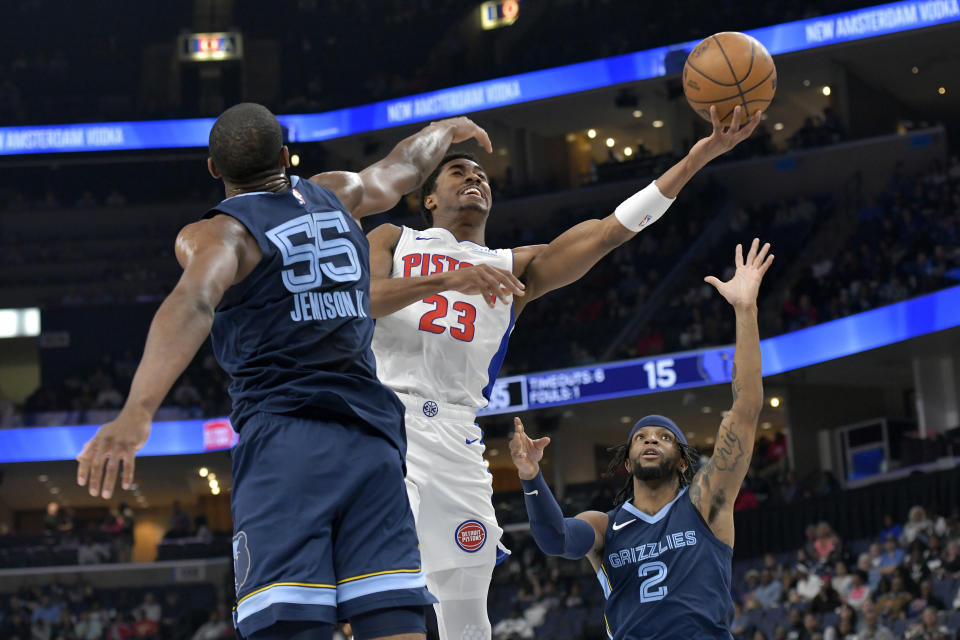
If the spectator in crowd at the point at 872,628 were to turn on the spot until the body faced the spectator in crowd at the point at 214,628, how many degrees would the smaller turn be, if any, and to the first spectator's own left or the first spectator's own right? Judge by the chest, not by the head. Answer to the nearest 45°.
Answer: approximately 90° to the first spectator's own right

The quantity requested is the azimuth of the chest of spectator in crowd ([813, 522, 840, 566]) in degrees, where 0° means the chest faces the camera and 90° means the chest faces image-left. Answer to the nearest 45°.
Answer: approximately 45°

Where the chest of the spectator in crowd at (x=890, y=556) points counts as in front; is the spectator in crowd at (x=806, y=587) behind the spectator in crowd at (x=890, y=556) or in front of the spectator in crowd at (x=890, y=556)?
in front

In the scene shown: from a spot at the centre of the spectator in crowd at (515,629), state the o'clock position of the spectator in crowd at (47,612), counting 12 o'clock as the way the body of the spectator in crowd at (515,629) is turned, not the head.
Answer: the spectator in crowd at (47,612) is roughly at 4 o'clock from the spectator in crowd at (515,629).

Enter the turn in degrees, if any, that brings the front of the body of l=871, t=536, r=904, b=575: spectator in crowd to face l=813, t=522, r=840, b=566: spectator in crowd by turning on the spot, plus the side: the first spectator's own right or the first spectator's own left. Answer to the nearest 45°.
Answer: approximately 90° to the first spectator's own right

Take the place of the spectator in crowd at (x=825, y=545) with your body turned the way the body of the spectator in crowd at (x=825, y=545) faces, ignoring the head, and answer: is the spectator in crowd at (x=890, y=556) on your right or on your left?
on your left
